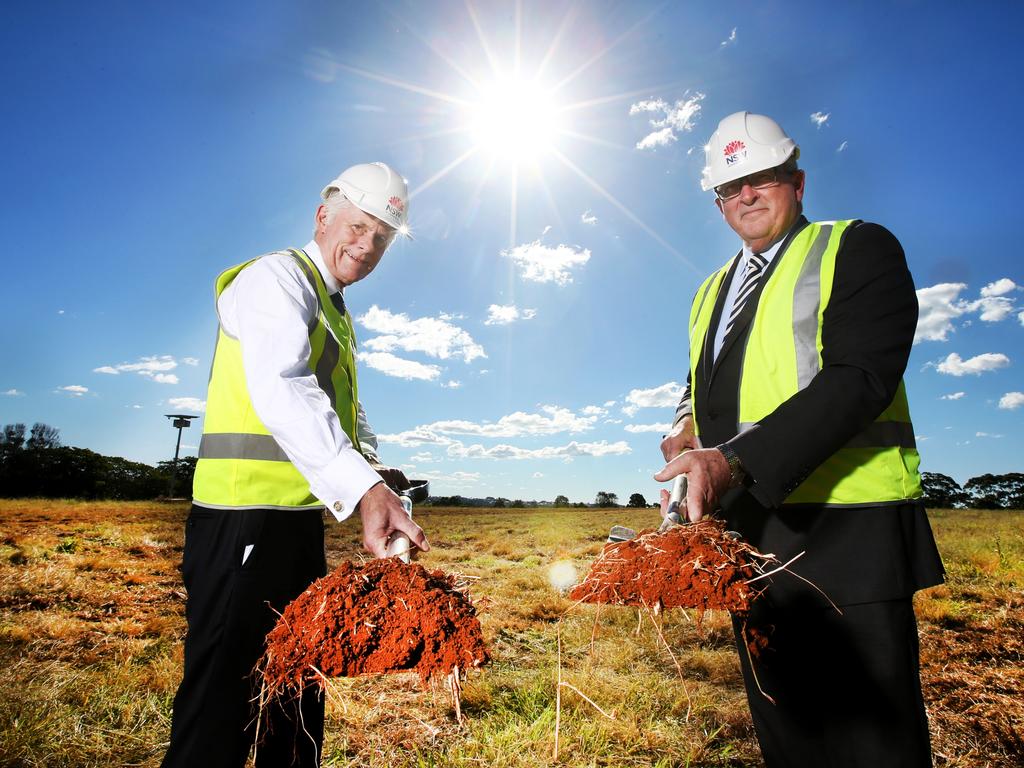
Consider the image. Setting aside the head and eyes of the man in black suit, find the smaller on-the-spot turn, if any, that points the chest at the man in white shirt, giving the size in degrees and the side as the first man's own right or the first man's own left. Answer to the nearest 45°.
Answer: approximately 45° to the first man's own right
